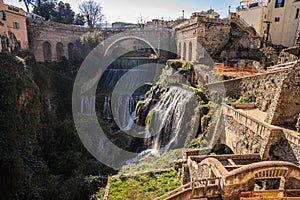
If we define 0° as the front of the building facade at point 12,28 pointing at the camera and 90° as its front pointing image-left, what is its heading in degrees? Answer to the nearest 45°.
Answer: approximately 315°

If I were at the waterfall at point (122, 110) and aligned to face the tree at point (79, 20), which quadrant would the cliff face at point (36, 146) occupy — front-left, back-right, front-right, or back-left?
back-left

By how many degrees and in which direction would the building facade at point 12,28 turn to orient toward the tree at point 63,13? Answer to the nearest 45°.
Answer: approximately 90° to its left

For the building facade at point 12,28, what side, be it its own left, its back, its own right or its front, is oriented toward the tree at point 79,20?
left

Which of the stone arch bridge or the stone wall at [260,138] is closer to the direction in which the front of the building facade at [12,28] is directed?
the stone wall

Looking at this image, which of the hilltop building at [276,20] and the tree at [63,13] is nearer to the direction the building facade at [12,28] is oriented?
the hilltop building
